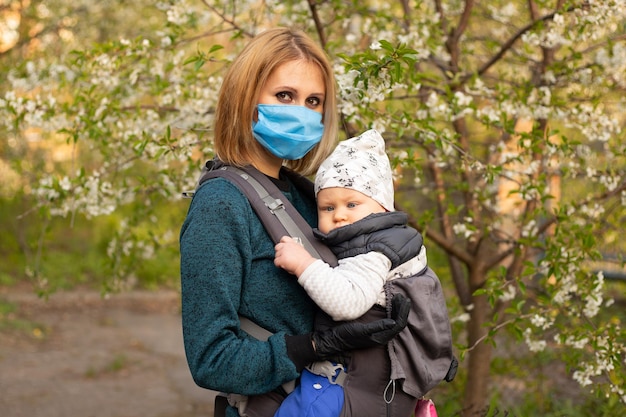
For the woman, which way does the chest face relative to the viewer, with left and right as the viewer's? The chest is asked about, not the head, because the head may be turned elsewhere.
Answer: facing the viewer and to the right of the viewer
